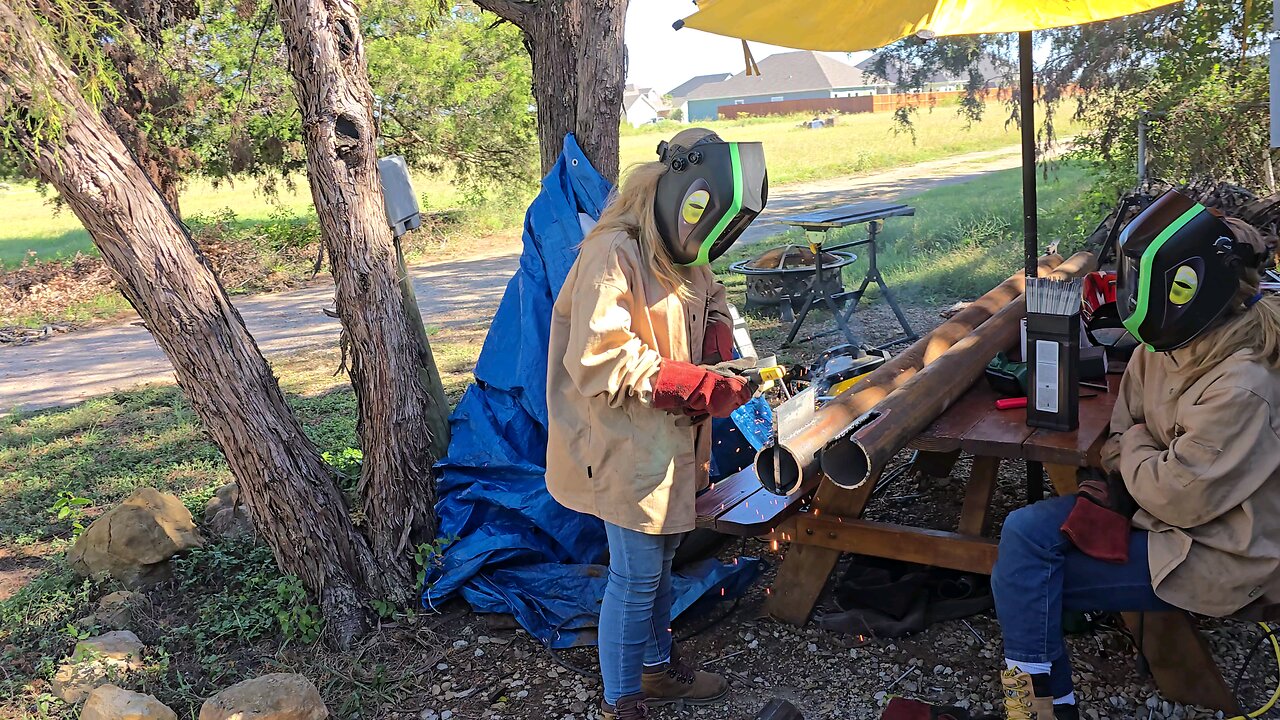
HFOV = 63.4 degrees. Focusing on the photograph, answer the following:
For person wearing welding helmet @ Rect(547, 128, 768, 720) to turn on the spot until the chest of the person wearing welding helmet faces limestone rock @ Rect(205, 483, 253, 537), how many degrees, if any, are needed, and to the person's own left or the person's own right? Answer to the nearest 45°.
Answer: approximately 135° to the person's own left

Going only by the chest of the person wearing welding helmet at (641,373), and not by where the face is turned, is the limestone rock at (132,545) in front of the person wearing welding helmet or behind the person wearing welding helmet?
behind

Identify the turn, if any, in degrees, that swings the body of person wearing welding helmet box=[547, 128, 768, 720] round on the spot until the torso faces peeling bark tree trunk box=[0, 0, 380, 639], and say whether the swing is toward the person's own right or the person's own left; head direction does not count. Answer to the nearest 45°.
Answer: approximately 135° to the person's own left

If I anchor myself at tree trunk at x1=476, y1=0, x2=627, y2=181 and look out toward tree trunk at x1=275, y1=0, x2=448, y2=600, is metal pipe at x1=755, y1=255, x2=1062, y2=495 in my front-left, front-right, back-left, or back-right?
front-left

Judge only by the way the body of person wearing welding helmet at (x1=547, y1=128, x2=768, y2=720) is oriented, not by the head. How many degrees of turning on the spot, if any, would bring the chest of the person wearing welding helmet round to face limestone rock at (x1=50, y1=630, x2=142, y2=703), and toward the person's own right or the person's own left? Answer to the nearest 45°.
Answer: approximately 180°

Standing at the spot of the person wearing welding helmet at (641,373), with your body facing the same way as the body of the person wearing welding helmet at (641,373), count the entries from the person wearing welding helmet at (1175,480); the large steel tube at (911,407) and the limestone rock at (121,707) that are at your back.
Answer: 1

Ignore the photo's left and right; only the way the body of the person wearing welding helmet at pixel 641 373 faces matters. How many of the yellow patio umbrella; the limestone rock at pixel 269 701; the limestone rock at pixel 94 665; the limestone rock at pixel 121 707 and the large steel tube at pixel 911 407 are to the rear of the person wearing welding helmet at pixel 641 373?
3

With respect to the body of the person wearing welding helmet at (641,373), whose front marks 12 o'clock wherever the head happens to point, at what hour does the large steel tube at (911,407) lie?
The large steel tube is roughly at 12 o'clock from the person wearing welding helmet.

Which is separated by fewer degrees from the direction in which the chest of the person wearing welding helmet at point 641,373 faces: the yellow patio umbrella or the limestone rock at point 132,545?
the yellow patio umbrella

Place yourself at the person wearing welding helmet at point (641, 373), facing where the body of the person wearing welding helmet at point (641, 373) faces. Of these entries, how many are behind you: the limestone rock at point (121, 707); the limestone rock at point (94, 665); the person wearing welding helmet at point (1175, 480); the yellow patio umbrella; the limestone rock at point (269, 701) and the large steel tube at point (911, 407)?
3

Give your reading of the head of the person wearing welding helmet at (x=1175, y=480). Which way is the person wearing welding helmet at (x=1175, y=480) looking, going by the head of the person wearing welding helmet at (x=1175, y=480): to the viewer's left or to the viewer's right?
to the viewer's left

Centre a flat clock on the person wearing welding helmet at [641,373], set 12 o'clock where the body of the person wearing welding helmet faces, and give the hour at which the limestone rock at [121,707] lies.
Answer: The limestone rock is roughly at 6 o'clock from the person wearing welding helmet.

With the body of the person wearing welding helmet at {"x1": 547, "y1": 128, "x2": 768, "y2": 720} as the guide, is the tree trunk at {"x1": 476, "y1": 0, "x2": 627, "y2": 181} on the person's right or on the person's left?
on the person's left

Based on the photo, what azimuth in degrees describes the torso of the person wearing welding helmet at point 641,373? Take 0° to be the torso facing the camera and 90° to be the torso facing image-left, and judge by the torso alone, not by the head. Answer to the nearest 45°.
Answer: approximately 270°

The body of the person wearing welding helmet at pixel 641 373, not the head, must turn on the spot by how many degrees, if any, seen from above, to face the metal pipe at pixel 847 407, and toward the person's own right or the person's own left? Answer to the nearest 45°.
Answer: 0° — they already face it

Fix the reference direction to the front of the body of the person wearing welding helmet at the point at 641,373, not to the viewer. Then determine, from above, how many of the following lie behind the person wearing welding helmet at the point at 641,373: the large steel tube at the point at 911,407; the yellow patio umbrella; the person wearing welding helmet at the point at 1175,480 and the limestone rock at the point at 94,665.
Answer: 1
